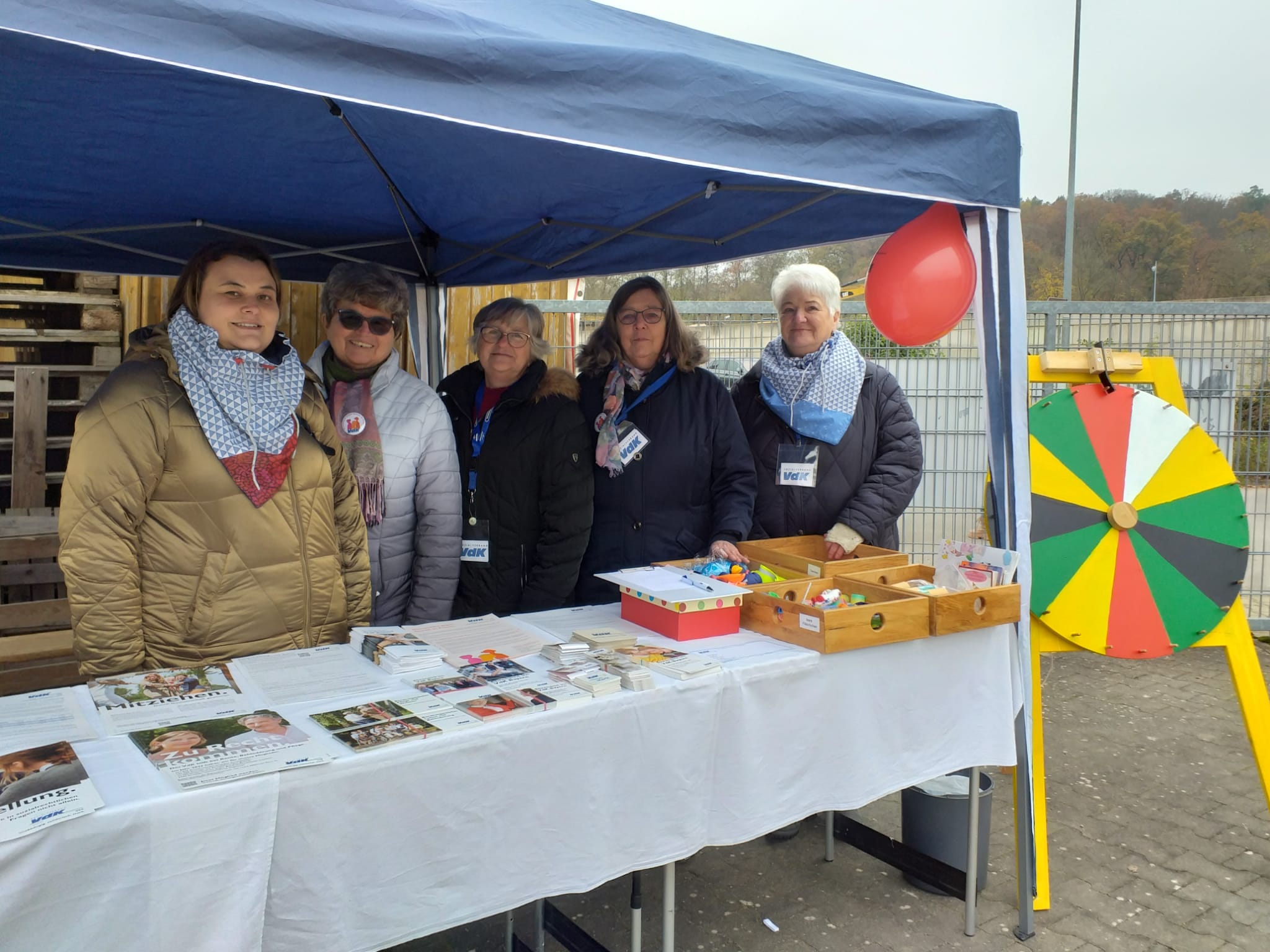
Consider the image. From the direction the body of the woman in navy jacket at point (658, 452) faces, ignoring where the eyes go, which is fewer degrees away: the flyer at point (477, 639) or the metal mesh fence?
the flyer

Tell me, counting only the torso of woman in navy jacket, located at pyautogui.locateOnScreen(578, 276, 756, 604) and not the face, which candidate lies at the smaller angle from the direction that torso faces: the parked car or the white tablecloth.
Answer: the white tablecloth

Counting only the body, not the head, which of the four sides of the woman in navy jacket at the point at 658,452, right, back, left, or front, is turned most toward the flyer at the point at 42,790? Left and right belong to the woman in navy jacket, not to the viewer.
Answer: front
